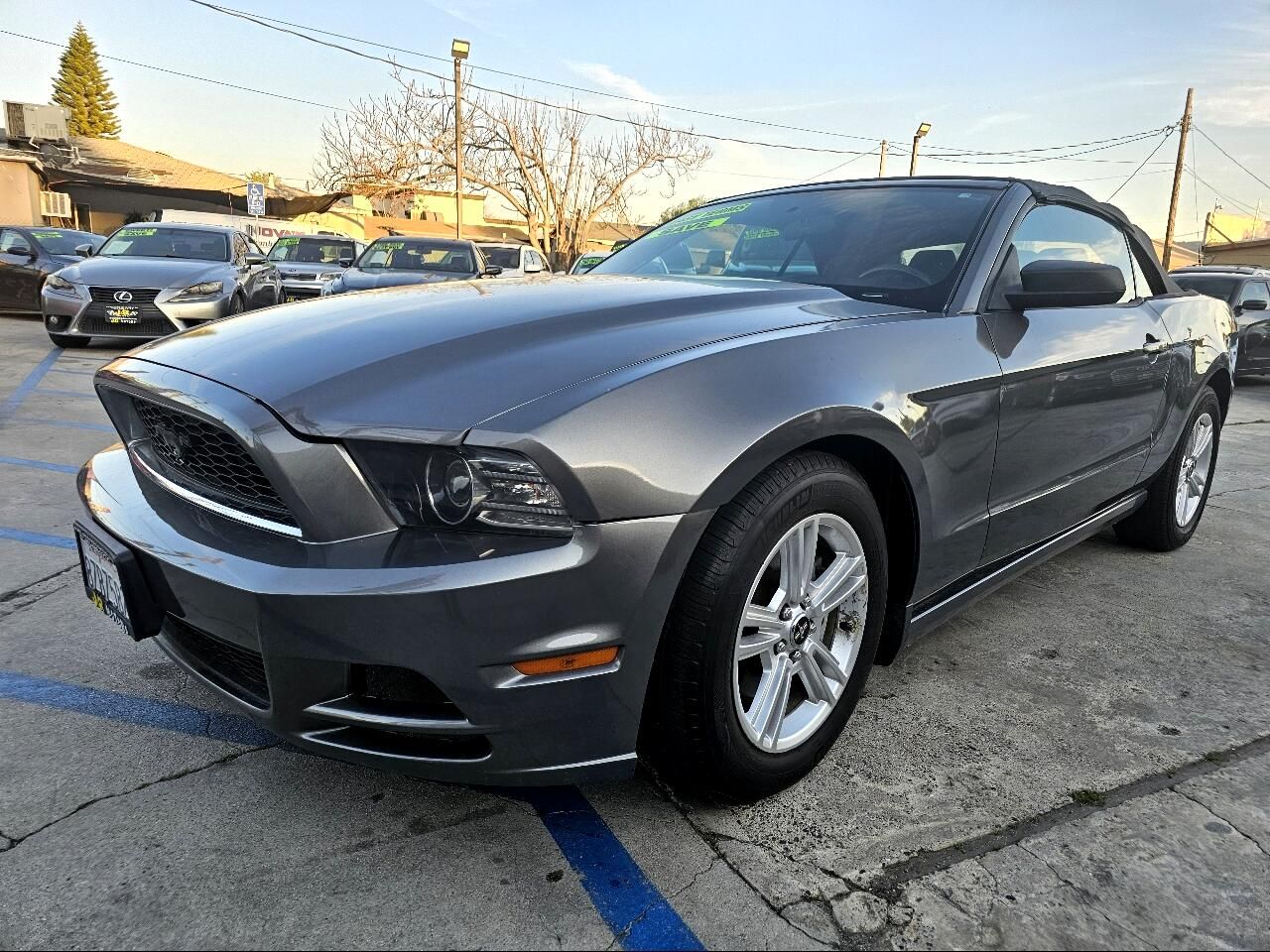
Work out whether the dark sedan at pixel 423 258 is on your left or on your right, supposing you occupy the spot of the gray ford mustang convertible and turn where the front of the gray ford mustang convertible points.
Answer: on your right

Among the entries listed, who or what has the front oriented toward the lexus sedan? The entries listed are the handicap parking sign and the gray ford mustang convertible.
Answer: the handicap parking sign

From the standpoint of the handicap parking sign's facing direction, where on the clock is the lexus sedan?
The lexus sedan is roughly at 12 o'clock from the handicap parking sign.

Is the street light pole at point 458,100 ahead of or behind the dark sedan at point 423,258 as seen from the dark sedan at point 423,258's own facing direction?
behind

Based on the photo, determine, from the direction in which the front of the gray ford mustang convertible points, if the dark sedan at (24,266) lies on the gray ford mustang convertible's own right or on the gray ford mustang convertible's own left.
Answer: on the gray ford mustang convertible's own right

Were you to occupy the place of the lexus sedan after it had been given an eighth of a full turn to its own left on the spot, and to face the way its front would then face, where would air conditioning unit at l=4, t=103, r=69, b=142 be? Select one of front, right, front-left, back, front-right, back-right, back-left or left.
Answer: back

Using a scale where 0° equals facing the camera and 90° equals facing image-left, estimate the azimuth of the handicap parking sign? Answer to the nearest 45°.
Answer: approximately 0°

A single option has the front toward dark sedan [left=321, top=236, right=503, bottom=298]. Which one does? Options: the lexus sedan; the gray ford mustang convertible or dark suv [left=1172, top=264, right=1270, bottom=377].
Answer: dark suv [left=1172, top=264, right=1270, bottom=377]

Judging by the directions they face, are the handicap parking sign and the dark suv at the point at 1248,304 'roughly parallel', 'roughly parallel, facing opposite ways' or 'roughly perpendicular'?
roughly perpendicular

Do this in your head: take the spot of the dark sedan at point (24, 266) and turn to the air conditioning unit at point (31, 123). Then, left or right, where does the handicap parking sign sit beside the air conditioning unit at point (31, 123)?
right
